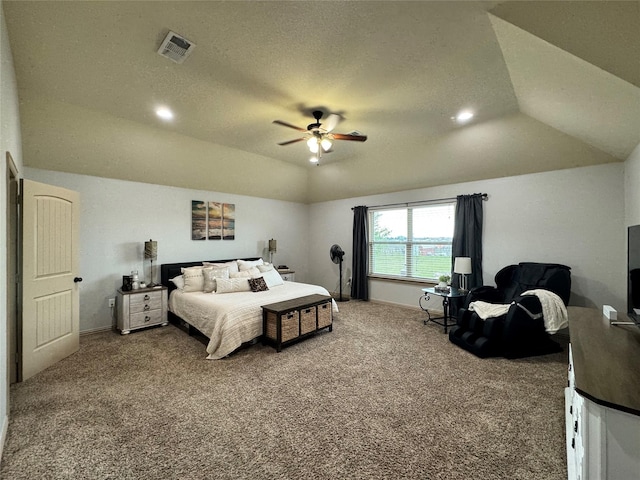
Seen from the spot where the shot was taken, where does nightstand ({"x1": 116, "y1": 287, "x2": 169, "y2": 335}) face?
facing the viewer and to the right of the viewer

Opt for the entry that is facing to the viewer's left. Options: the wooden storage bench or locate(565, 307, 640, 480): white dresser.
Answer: the white dresser

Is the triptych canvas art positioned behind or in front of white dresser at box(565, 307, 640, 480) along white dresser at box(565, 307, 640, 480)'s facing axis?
in front

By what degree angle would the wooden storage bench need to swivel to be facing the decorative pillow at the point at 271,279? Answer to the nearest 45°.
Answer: approximately 135° to its left

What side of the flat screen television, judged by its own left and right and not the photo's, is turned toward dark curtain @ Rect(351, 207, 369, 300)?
front

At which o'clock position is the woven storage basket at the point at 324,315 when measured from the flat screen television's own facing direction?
The woven storage basket is roughly at 12 o'clock from the flat screen television.

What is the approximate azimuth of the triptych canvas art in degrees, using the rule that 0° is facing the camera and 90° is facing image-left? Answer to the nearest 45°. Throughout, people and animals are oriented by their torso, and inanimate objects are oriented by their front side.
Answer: approximately 315°

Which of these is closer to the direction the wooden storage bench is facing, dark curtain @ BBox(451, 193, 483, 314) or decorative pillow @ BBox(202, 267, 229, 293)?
the dark curtain

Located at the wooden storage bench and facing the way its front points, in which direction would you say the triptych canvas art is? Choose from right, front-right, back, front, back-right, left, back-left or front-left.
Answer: back

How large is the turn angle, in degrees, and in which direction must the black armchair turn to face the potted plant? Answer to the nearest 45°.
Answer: approximately 90° to its right

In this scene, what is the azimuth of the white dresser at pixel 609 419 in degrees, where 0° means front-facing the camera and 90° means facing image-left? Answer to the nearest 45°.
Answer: approximately 90°

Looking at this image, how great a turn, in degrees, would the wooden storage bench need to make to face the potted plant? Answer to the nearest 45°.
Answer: approximately 45° to its left

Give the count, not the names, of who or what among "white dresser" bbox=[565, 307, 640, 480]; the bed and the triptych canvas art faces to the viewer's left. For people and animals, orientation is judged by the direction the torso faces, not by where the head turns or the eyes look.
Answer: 1

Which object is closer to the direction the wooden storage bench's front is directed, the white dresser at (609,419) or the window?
the white dresser
